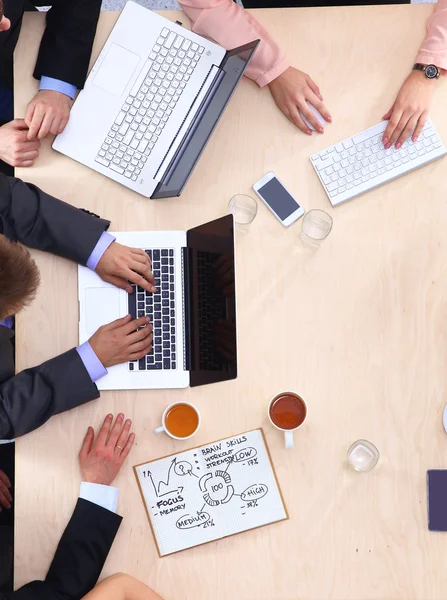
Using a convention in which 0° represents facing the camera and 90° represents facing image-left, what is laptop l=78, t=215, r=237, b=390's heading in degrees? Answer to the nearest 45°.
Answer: approximately 90°

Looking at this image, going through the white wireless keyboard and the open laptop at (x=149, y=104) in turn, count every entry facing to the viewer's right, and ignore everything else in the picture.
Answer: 0

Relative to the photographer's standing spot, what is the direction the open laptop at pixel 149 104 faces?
facing away from the viewer and to the left of the viewer

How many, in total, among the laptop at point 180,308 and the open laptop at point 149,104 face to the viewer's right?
0

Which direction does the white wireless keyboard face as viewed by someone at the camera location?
facing away from the viewer and to the left of the viewer

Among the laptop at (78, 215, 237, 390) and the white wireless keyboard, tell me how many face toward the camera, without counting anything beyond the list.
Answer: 0
